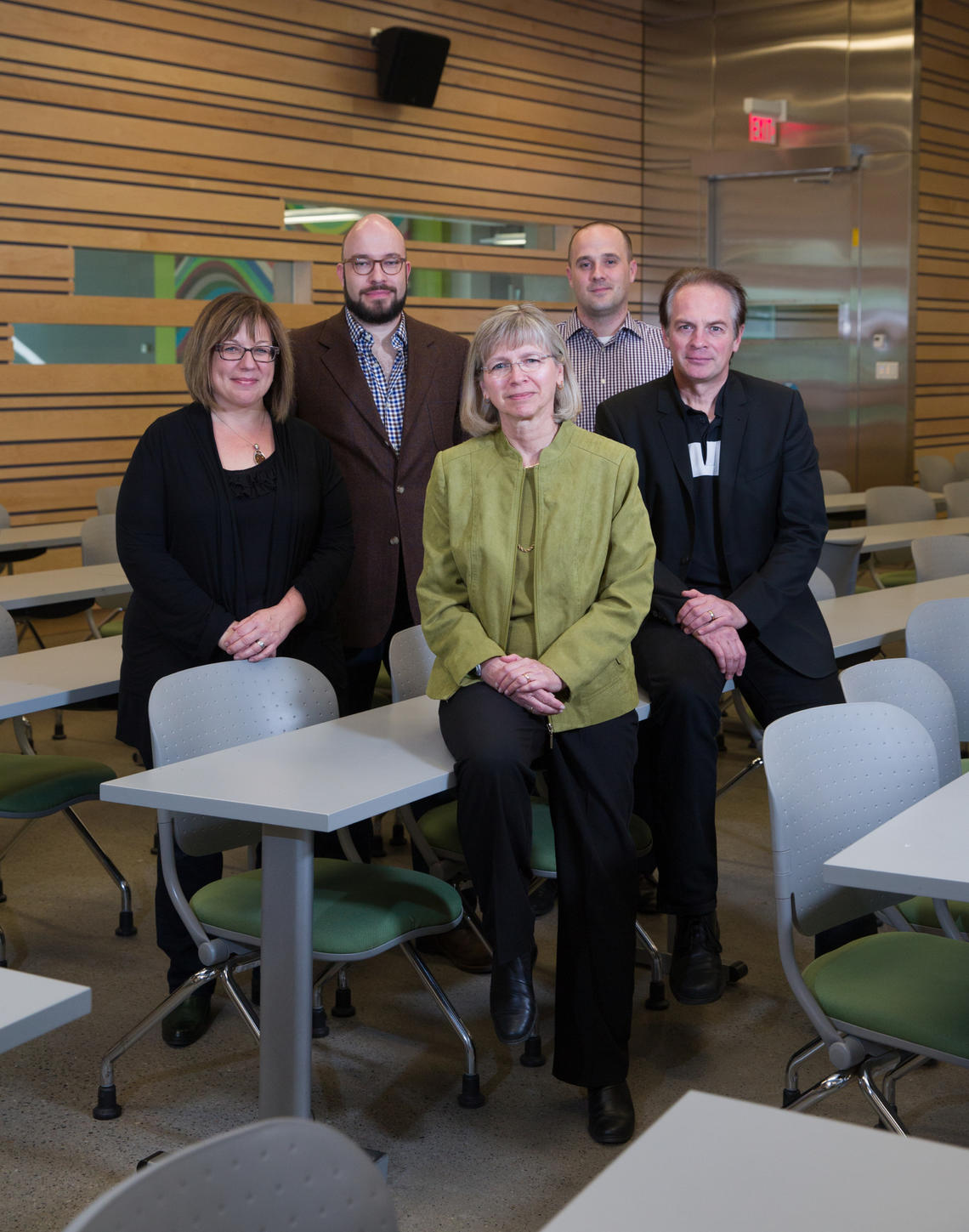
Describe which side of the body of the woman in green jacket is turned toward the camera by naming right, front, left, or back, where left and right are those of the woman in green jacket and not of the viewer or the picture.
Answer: front

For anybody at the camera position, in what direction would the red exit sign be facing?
facing the viewer and to the right of the viewer

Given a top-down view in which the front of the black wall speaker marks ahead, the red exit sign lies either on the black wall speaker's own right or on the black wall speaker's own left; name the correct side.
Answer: on the black wall speaker's own left

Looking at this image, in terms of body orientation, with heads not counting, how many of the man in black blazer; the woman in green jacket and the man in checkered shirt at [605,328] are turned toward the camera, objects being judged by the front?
3

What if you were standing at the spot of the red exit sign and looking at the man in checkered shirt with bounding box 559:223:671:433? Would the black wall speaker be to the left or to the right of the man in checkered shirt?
right

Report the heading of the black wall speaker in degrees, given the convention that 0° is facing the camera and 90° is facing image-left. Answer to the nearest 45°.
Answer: approximately 315°

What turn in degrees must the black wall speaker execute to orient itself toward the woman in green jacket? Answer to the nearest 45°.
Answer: approximately 45° to its right

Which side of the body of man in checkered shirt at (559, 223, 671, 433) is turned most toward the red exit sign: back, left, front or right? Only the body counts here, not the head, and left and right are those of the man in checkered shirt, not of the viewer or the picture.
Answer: back

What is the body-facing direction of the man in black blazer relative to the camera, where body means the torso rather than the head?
toward the camera

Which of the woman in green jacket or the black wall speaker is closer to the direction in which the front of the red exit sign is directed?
the woman in green jacket

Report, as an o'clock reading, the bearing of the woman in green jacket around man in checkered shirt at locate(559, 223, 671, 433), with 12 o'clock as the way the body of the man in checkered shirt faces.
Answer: The woman in green jacket is roughly at 12 o'clock from the man in checkered shirt.

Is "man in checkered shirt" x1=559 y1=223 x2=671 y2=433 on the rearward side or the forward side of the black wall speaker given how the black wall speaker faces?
on the forward side

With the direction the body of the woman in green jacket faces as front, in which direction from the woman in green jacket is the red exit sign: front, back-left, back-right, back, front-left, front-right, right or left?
back

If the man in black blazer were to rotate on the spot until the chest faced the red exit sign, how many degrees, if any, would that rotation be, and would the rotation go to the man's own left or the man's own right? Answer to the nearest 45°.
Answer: approximately 180°

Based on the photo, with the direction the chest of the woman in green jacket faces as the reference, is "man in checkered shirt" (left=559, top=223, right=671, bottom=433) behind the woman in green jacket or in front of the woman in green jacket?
behind

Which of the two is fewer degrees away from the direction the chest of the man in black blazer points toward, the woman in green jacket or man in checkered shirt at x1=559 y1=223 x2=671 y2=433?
the woman in green jacket

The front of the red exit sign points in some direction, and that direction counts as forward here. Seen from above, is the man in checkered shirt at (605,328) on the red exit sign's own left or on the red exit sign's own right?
on the red exit sign's own right
